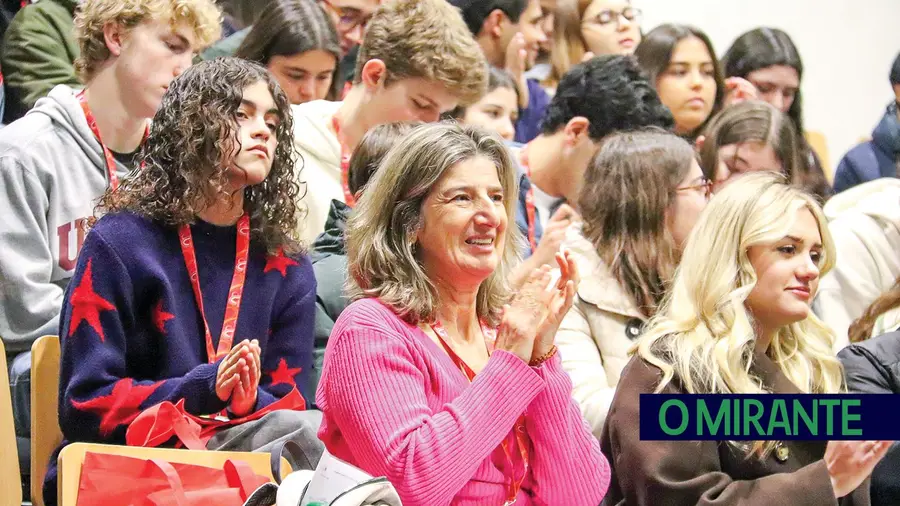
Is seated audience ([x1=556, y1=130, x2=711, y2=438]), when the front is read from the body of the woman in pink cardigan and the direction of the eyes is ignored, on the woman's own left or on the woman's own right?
on the woman's own left

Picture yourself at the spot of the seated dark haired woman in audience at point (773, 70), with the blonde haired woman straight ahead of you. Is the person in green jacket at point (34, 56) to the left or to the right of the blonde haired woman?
right

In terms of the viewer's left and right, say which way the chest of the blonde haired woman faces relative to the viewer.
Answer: facing the viewer and to the right of the viewer

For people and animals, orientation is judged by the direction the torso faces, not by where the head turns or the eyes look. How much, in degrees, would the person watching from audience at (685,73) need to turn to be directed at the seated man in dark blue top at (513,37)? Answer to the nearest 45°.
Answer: approximately 135° to their right

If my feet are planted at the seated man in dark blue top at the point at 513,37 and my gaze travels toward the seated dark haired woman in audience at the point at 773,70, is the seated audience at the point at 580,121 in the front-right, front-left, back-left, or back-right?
front-right

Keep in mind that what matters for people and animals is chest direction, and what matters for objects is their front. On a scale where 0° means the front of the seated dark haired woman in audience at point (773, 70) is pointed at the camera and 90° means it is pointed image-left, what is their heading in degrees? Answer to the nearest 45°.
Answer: approximately 315°

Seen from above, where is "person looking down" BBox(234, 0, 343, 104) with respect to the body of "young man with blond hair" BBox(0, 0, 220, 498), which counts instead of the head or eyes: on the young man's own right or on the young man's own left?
on the young man's own left

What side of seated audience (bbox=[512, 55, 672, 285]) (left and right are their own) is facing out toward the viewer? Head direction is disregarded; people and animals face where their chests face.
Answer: right

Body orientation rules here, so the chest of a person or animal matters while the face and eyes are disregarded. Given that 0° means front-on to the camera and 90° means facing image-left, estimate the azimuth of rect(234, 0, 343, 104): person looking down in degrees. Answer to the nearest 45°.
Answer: approximately 315°
